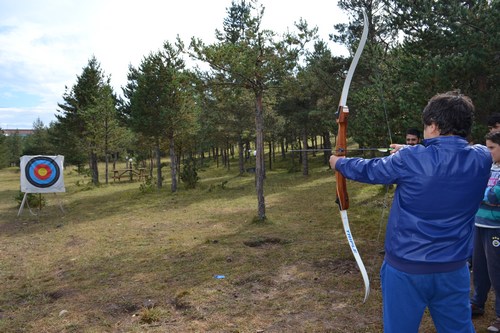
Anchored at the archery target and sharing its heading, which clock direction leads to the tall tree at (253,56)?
The tall tree is roughly at 11 o'clock from the archery target.

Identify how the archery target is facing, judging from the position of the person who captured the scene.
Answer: facing the viewer

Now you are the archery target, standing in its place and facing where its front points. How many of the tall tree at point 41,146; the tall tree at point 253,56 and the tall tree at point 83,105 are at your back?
2

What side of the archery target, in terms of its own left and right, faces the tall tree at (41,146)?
back

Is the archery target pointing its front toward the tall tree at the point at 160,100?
no

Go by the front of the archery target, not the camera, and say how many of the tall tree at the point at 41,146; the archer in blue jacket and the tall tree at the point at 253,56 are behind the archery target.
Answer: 1

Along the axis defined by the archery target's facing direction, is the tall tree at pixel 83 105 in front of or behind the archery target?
behind

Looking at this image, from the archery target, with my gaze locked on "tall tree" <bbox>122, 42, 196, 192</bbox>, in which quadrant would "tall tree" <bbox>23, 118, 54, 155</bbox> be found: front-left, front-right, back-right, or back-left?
front-left

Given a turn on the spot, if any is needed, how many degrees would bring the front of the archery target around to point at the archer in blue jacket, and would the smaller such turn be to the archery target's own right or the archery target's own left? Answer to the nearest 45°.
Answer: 0° — it already faces them

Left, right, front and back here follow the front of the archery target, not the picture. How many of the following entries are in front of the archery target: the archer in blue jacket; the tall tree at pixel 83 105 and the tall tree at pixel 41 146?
1

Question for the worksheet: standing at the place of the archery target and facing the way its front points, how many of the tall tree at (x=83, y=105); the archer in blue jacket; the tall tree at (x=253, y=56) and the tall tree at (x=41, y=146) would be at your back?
2

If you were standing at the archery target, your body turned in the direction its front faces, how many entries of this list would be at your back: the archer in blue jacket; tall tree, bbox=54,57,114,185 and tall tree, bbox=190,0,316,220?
1
